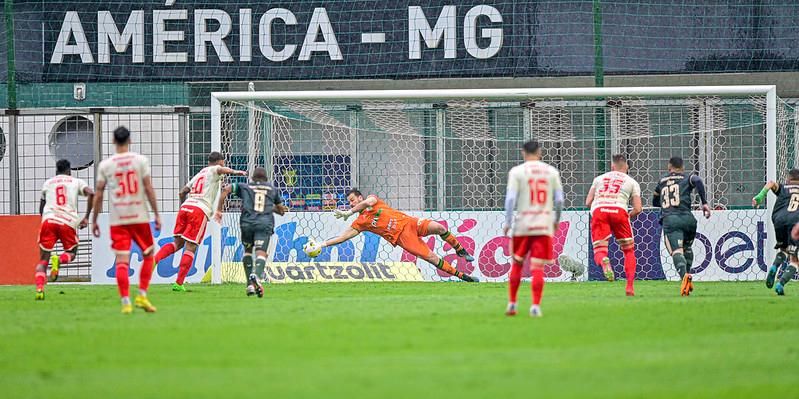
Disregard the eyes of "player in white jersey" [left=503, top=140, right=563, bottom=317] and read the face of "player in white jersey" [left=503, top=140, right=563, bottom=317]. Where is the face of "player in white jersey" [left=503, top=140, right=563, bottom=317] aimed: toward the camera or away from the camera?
away from the camera

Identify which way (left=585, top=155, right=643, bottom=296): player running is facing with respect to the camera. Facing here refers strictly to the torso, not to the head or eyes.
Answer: away from the camera

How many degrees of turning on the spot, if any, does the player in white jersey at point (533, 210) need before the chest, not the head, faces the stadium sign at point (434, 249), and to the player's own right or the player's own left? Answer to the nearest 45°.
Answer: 0° — they already face it

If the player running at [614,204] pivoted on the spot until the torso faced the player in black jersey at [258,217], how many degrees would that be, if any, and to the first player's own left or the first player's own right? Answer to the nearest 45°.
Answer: approximately 90° to the first player's own left

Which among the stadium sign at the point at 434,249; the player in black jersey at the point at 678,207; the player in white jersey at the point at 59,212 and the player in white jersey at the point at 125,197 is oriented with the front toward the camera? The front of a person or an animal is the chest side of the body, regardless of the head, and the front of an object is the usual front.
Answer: the stadium sign

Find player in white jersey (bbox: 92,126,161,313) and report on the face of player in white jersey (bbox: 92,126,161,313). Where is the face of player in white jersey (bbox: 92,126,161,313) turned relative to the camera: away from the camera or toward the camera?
away from the camera

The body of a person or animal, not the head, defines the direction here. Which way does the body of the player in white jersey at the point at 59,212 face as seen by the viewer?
away from the camera

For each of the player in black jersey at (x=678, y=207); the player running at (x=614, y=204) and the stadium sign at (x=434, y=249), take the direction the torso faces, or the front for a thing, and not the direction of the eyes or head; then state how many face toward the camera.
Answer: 1

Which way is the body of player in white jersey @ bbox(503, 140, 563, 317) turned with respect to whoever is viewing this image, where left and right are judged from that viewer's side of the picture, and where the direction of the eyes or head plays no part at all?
facing away from the viewer

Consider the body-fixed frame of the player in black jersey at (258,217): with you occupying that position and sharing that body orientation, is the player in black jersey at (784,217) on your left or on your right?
on your right

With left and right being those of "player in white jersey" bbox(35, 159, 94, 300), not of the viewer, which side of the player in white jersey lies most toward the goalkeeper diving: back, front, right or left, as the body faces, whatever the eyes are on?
right

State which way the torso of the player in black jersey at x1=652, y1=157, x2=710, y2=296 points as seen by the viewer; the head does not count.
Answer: away from the camera

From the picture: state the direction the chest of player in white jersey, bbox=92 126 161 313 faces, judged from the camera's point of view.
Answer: away from the camera

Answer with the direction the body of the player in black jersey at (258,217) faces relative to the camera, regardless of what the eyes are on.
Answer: away from the camera

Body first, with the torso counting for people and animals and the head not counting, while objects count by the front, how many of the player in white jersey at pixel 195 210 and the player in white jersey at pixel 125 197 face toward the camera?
0

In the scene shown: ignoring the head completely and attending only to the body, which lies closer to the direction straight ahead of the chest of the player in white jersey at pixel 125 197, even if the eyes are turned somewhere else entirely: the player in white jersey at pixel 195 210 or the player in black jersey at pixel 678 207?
the player in white jersey

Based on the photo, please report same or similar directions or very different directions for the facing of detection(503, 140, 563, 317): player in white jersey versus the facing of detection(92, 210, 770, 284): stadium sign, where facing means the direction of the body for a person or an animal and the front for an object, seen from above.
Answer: very different directions
